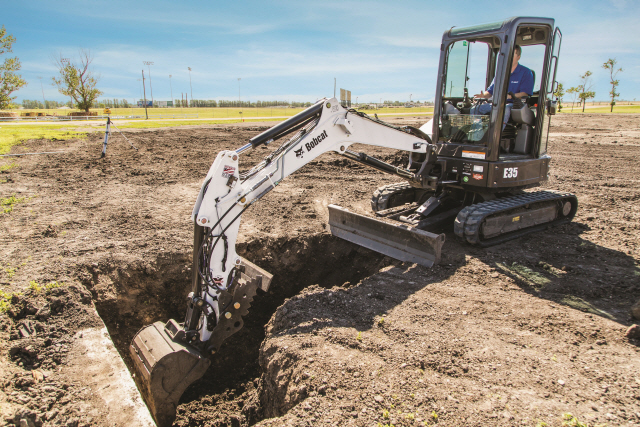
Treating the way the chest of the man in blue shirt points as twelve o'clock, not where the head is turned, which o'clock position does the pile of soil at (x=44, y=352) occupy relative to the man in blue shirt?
The pile of soil is roughly at 12 o'clock from the man in blue shirt.

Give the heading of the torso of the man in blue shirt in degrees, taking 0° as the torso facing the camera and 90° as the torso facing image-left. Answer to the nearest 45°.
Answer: approximately 45°

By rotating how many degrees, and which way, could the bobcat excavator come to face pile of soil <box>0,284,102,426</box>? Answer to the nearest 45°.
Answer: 0° — it already faces it
